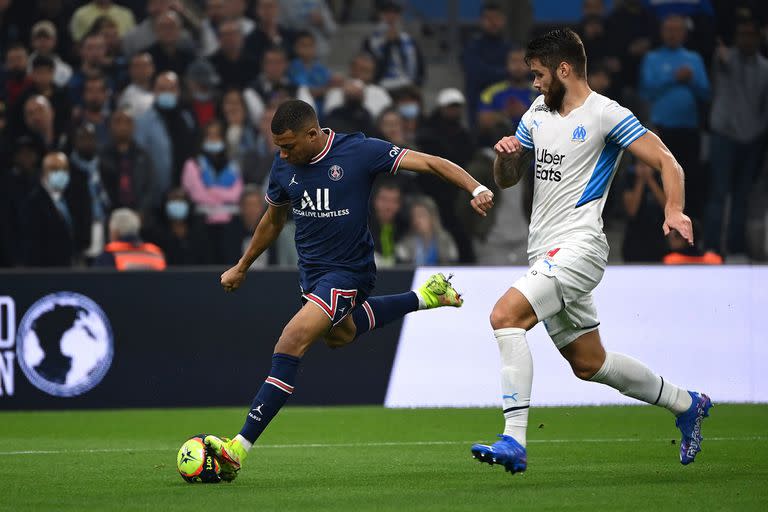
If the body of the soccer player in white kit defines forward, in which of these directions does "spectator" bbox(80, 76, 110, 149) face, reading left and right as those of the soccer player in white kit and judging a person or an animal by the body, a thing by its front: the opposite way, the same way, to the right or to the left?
to the left

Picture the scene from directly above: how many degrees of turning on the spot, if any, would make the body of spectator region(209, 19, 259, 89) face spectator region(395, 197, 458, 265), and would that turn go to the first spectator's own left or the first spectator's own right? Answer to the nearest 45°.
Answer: approximately 45° to the first spectator's own left

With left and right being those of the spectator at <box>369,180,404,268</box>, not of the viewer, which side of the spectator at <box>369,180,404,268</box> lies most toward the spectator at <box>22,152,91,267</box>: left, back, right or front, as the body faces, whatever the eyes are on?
right

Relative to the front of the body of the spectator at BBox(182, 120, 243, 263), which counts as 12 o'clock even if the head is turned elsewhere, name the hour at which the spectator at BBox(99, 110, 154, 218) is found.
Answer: the spectator at BBox(99, 110, 154, 218) is roughly at 3 o'clock from the spectator at BBox(182, 120, 243, 263).

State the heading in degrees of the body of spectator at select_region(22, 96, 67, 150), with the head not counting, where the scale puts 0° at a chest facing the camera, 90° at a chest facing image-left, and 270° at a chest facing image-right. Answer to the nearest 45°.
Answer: approximately 0°

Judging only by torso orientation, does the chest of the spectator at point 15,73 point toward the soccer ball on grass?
yes

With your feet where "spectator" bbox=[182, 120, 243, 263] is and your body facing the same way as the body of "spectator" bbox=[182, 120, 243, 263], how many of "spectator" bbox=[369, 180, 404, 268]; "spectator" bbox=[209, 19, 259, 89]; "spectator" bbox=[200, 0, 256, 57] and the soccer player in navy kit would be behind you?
2

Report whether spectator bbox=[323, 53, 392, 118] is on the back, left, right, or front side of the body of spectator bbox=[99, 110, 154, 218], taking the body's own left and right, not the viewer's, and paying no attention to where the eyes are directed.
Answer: left

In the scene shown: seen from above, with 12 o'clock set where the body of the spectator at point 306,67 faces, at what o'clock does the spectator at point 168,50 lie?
the spectator at point 168,50 is roughly at 3 o'clock from the spectator at point 306,67.

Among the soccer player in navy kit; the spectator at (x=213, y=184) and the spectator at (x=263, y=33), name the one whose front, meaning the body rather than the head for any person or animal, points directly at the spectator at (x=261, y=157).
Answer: the spectator at (x=263, y=33)

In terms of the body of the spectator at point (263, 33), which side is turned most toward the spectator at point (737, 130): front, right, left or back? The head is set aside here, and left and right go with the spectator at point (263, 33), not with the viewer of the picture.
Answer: left
